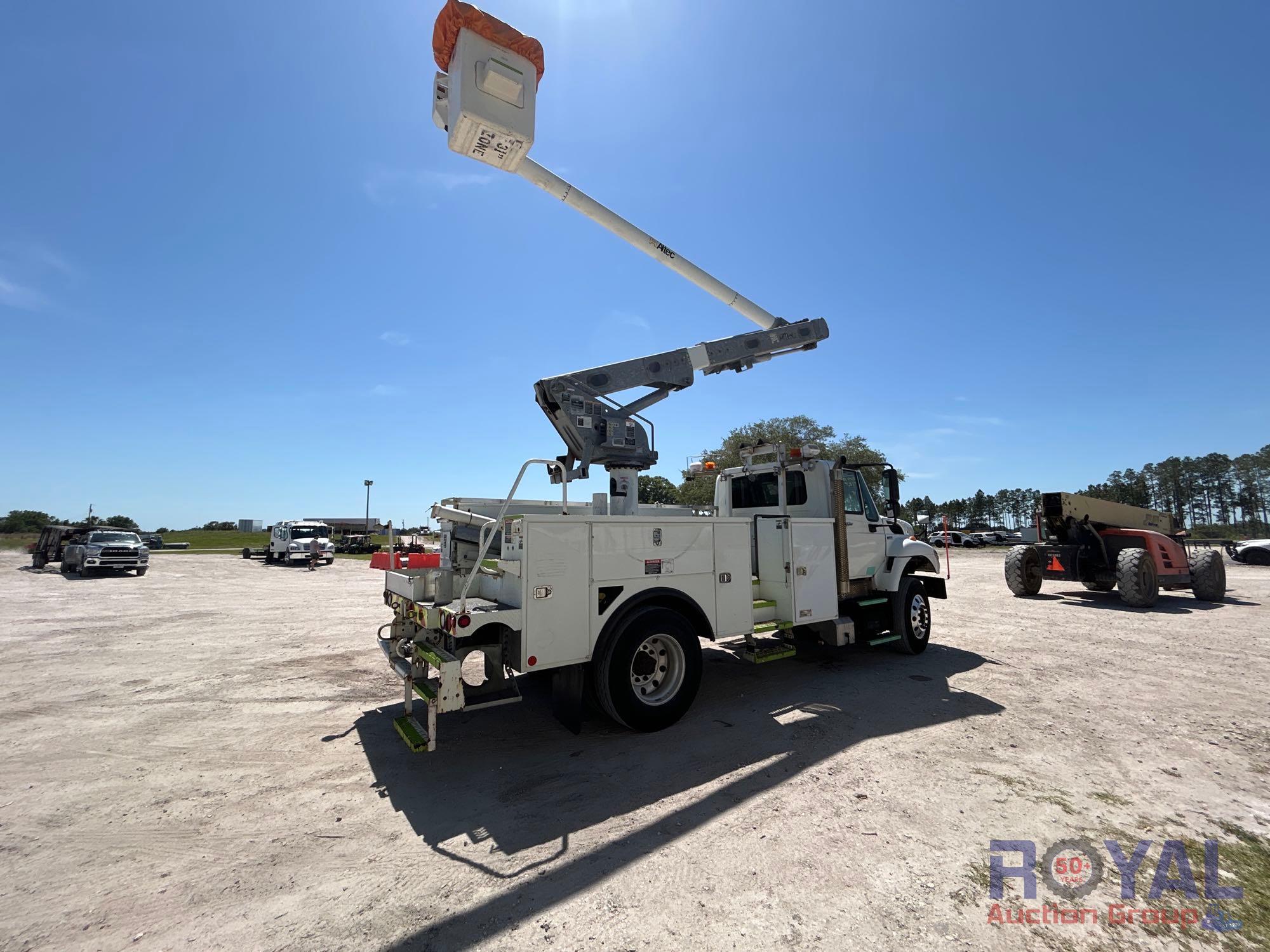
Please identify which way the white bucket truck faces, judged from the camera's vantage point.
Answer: facing away from the viewer and to the right of the viewer

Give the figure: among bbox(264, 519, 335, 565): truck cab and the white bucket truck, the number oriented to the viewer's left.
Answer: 0

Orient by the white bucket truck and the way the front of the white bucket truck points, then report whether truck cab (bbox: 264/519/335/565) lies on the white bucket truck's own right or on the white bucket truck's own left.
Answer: on the white bucket truck's own left

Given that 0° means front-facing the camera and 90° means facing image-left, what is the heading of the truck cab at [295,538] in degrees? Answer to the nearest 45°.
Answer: approximately 315°

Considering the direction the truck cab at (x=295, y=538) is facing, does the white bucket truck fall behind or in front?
in front
